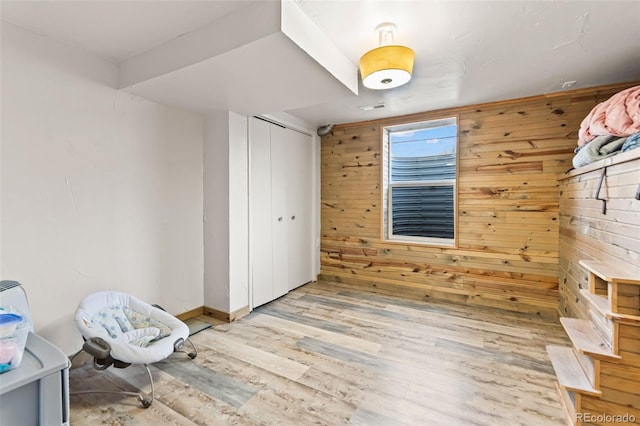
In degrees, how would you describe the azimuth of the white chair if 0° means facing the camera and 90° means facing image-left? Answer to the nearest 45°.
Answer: approximately 315°

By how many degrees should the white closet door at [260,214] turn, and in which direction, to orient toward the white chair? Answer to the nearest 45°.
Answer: approximately 90° to its right

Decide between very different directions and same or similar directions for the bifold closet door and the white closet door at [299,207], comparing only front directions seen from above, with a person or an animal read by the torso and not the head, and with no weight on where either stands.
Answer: same or similar directions

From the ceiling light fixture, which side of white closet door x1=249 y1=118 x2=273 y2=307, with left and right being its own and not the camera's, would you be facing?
front

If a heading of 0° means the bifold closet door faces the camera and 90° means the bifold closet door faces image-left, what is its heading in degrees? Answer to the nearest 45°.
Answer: approximately 315°

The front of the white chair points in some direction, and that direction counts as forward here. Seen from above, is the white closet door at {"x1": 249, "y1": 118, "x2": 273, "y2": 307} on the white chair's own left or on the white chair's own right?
on the white chair's own left

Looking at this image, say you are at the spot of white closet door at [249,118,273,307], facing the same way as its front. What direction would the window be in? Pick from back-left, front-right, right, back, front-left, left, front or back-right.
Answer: front-left

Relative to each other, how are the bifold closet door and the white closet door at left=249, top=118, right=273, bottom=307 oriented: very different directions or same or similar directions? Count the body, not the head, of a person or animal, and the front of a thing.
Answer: same or similar directions

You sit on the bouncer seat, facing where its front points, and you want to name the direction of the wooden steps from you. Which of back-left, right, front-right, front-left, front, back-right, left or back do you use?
front
